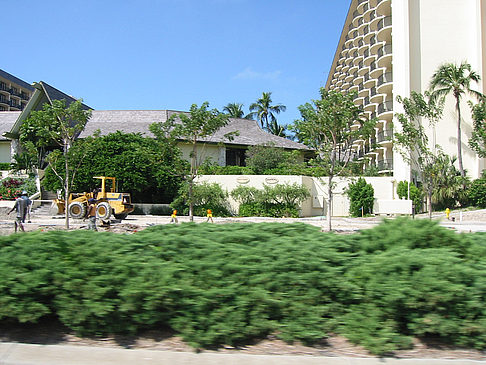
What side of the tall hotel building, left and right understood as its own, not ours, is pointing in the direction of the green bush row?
left

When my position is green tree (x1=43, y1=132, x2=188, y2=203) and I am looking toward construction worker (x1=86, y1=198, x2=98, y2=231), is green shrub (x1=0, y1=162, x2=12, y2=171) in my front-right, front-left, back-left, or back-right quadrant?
back-right

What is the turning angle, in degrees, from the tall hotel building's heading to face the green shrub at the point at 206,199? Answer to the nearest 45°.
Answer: approximately 45° to its left

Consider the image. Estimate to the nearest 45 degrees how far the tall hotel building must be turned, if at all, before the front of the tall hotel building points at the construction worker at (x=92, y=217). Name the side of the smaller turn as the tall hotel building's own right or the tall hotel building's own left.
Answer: approximately 45° to the tall hotel building's own left

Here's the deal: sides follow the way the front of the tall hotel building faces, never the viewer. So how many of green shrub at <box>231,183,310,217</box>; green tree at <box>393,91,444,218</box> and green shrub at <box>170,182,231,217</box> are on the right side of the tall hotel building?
0

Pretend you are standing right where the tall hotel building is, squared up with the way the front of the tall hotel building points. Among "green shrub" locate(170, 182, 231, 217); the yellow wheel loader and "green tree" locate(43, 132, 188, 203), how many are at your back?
0

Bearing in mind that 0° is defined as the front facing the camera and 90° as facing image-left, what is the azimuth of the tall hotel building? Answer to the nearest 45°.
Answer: approximately 90°

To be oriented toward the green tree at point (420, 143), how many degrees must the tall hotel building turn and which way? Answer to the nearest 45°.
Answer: approximately 90° to its left

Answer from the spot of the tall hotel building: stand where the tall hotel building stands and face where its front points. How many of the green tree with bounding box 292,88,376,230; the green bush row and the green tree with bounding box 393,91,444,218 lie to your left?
3
